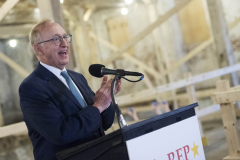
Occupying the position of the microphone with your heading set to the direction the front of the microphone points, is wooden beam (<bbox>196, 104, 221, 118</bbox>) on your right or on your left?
on your right

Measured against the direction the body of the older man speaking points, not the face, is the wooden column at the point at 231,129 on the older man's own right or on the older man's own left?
on the older man's own left

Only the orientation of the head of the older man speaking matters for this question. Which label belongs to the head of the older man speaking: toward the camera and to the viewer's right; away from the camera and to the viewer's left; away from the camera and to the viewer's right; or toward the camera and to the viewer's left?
toward the camera and to the viewer's right

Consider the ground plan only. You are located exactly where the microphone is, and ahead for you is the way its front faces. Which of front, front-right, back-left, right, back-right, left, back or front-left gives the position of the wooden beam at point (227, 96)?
back-right

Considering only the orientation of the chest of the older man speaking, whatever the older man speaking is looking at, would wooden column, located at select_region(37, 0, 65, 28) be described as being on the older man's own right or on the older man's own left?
on the older man's own left

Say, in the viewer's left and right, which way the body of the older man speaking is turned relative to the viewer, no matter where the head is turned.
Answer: facing the viewer and to the right of the viewer

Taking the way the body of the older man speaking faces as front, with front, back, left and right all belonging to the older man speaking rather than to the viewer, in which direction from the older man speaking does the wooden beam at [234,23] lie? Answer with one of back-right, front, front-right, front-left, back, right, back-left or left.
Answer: left

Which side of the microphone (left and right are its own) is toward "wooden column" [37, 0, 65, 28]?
right

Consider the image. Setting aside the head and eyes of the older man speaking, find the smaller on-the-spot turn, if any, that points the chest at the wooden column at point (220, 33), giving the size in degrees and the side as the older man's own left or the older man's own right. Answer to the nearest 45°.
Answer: approximately 90° to the older man's own left

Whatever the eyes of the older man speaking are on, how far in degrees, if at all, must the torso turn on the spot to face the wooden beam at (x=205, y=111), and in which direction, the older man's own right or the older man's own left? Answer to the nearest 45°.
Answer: approximately 90° to the older man's own left

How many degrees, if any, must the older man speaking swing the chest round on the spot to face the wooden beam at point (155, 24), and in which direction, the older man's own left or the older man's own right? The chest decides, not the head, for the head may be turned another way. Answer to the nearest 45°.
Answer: approximately 90° to the older man's own left

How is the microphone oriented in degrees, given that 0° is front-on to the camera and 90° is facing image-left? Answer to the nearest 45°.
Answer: approximately 90°

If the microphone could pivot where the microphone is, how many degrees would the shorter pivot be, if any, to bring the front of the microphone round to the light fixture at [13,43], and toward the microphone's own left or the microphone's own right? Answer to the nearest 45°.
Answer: approximately 90° to the microphone's own right

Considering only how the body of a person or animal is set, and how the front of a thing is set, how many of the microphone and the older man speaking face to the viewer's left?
1
